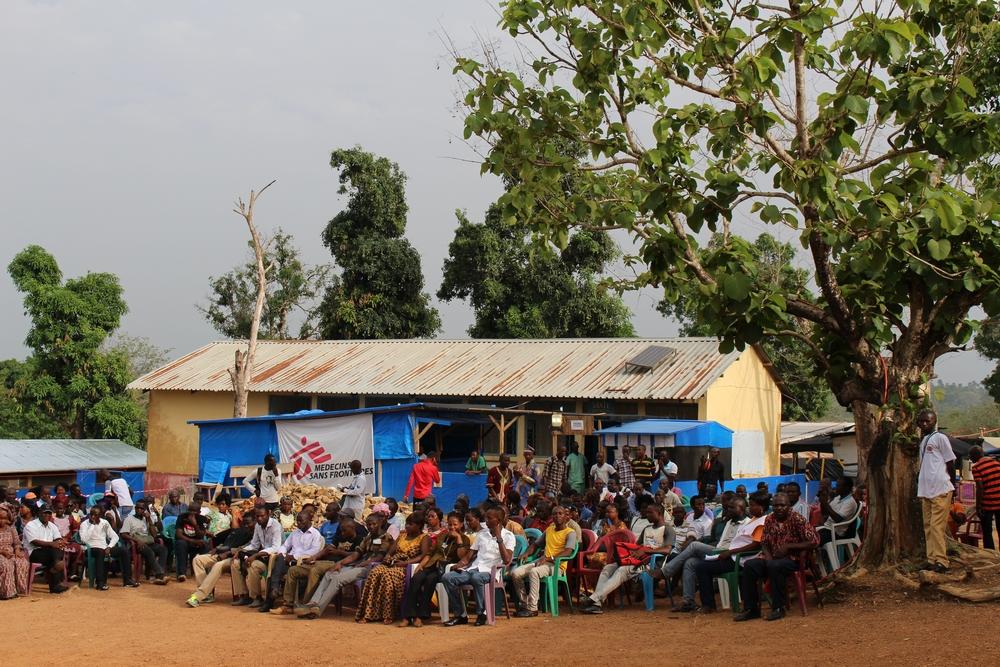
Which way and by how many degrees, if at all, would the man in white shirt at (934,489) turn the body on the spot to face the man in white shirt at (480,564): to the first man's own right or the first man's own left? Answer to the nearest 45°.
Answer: approximately 45° to the first man's own right

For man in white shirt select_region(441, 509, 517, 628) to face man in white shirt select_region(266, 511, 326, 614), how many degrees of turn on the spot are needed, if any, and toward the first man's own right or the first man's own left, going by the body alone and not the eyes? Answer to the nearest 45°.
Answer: approximately 90° to the first man's own right

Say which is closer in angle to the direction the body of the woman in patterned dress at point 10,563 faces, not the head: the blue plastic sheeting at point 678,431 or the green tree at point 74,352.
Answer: the blue plastic sheeting

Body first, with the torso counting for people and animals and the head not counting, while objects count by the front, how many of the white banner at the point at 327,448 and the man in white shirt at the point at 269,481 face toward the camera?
2

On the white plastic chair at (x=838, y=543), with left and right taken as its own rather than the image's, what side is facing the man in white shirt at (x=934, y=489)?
back

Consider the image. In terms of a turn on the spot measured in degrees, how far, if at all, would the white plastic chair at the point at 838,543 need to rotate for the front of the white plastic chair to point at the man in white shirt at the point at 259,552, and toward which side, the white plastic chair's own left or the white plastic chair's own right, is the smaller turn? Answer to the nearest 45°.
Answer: approximately 45° to the white plastic chair's own right

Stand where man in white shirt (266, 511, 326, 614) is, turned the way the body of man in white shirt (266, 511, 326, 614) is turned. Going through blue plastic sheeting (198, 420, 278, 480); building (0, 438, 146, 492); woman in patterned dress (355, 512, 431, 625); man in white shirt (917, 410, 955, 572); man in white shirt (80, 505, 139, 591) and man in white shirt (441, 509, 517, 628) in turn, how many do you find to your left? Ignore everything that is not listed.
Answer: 3

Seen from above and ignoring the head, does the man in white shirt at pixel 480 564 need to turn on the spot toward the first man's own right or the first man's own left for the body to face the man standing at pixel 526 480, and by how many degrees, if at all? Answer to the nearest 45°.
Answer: approximately 135° to the first man's own right

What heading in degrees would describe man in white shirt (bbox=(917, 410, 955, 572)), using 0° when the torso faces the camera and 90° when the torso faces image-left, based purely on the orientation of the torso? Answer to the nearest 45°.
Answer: approximately 45°

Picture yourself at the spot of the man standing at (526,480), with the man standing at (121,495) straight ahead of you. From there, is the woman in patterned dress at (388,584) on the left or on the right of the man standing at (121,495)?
left

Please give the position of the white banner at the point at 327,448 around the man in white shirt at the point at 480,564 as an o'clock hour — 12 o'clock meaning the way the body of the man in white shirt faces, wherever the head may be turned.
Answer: The white banner is roughly at 4 o'clock from the man in white shirt.

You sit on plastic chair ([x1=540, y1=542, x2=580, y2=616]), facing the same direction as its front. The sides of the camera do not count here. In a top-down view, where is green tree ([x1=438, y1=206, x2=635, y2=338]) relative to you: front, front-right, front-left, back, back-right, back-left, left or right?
back-right
